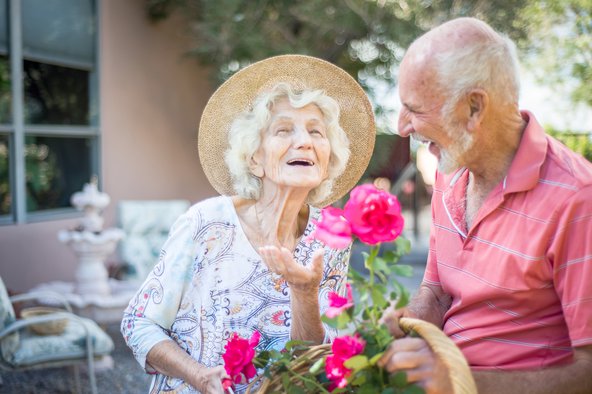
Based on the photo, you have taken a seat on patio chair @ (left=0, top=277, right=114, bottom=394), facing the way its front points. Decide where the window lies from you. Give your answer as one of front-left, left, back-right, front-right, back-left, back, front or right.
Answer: left

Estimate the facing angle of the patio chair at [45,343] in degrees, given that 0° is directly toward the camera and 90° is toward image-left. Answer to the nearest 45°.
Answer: approximately 270°

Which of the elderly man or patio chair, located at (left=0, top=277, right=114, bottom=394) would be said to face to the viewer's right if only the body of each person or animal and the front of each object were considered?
the patio chair

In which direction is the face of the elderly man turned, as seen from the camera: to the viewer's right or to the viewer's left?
to the viewer's left

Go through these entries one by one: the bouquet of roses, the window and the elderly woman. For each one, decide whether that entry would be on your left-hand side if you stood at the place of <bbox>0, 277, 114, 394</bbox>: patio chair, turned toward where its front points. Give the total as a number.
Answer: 1

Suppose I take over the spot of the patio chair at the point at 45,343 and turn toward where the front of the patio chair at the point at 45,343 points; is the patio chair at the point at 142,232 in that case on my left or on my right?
on my left

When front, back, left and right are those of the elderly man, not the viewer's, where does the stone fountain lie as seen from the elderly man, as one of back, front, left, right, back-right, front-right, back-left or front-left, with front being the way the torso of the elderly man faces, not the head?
right

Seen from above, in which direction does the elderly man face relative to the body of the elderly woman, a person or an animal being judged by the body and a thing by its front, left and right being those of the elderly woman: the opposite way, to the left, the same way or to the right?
to the right

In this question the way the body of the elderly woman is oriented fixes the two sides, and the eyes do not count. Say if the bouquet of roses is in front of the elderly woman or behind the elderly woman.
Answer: in front

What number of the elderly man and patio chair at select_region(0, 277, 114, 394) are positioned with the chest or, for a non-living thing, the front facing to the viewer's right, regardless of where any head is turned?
1

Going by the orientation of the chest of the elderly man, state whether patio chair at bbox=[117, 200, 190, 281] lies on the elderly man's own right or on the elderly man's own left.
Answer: on the elderly man's own right

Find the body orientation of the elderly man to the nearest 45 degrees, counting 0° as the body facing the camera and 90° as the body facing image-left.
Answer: approximately 45°
